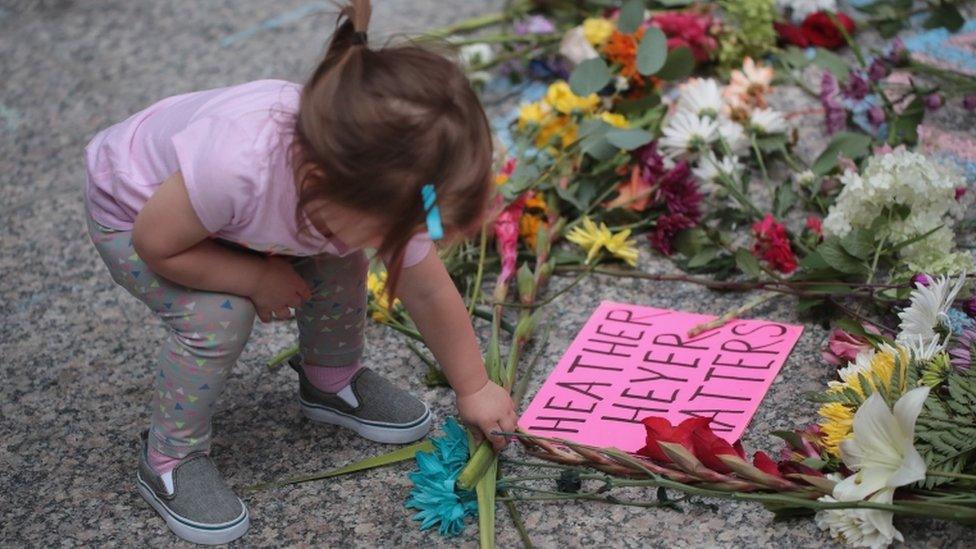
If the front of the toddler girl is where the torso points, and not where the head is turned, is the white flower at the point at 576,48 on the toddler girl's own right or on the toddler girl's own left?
on the toddler girl's own left

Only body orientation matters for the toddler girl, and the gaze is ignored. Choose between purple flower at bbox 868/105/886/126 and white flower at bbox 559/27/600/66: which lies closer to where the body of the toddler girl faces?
the purple flower

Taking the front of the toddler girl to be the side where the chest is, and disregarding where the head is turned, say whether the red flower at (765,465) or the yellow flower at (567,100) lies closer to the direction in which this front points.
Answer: the red flower

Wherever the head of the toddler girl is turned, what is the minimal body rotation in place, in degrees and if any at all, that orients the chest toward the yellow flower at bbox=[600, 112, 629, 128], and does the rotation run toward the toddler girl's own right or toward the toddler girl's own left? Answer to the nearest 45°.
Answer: approximately 90° to the toddler girl's own left
